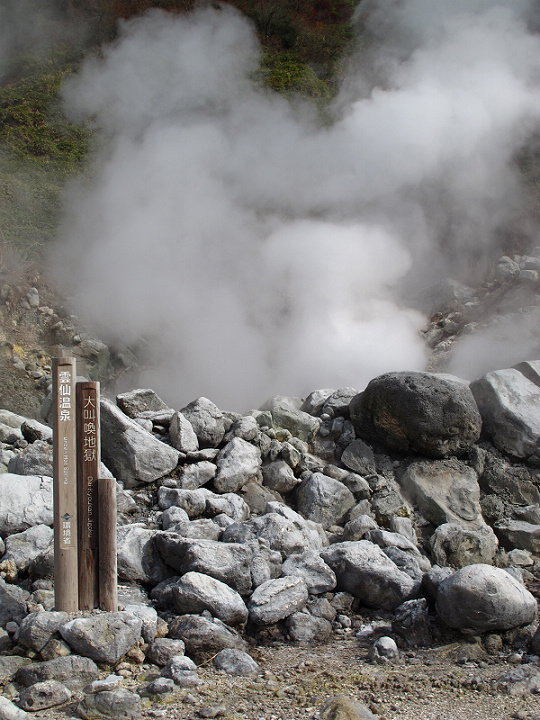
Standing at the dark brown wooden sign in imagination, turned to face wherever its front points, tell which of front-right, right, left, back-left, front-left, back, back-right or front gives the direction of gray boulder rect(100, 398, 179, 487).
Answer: back

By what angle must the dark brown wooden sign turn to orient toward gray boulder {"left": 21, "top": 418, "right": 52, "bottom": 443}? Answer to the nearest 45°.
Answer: approximately 180°

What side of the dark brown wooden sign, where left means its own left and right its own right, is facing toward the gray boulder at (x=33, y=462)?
back

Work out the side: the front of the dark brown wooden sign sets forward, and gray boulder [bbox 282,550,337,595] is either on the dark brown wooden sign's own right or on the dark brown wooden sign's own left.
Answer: on the dark brown wooden sign's own left

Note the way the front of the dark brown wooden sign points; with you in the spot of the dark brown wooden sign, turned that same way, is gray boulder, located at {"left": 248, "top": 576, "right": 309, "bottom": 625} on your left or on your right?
on your left

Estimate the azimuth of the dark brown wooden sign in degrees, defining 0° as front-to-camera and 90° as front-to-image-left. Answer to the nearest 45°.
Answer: approximately 0°

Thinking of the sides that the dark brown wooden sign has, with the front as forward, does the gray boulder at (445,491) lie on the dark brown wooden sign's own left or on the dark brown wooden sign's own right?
on the dark brown wooden sign's own left

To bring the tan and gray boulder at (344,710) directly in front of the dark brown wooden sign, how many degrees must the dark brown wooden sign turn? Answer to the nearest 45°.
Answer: approximately 45° to its left

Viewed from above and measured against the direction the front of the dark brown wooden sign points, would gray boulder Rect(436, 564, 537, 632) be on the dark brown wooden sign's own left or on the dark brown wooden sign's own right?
on the dark brown wooden sign's own left

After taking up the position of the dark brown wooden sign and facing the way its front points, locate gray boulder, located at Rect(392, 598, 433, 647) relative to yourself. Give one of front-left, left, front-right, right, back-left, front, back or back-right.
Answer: left

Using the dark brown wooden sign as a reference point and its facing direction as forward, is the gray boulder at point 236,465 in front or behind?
behind

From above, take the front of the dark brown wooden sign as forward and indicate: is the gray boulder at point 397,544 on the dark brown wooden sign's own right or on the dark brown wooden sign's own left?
on the dark brown wooden sign's own left
